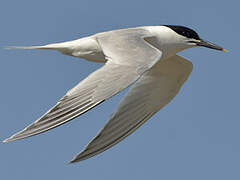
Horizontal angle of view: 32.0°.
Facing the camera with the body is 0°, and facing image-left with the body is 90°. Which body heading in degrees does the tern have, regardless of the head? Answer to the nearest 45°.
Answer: approximately 270°
